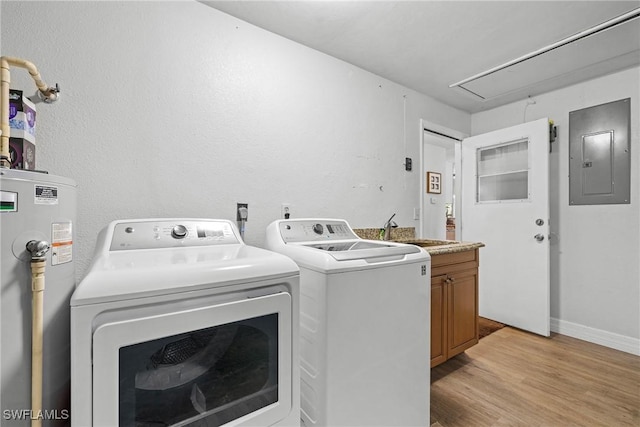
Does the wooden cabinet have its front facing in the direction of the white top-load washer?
no

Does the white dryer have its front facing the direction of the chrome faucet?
no

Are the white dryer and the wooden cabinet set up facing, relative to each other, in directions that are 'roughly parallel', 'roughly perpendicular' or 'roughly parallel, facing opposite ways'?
roughly parallel

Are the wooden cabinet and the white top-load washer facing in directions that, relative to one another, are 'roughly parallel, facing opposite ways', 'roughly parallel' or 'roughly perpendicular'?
roughly parallel

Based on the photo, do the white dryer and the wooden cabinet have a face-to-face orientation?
no

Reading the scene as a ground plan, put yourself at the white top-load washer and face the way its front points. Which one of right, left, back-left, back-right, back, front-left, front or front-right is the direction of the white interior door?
left

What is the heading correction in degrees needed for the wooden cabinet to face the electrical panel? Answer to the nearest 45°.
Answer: approximately 90° to its left

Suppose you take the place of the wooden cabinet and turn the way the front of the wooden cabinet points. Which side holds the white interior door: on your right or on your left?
on your left

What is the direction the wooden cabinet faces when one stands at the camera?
facing the viewer and to the right of the viewer

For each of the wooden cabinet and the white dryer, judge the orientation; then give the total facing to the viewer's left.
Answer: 0

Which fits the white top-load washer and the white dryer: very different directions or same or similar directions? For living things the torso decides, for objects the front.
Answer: same or similar directions

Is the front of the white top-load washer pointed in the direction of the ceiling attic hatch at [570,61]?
no

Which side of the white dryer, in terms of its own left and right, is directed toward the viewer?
front

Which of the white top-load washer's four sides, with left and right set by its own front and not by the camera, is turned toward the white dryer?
right

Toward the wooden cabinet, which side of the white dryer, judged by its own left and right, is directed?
left

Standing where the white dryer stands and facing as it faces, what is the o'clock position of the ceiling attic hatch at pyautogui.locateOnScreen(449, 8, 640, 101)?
The ceiling attic hatch is roughly at 9 o'clock from the white dryer.
